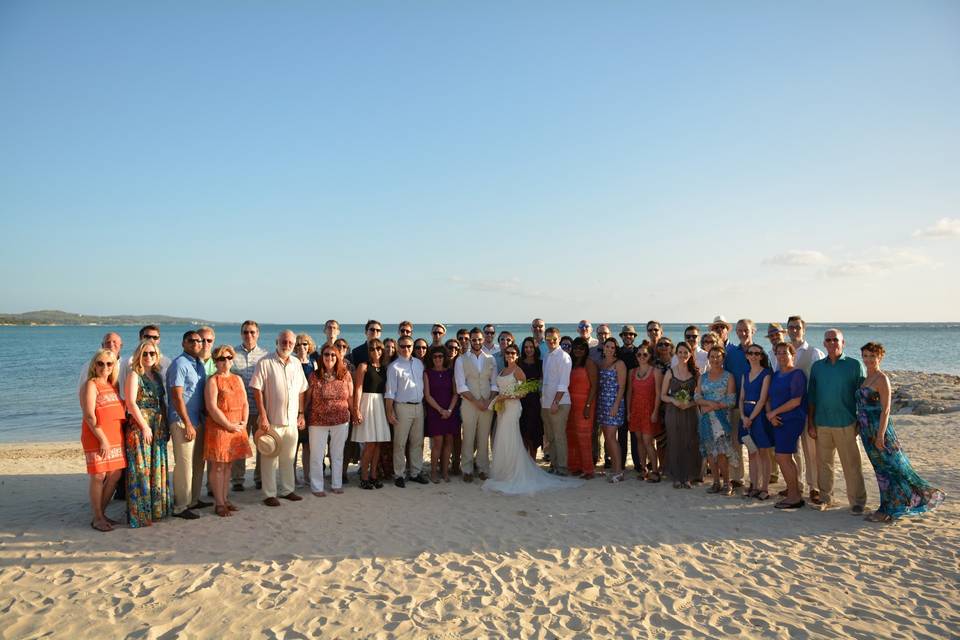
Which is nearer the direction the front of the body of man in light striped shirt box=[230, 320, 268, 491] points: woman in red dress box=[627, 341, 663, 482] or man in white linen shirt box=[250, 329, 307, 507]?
the man in white linen shirt

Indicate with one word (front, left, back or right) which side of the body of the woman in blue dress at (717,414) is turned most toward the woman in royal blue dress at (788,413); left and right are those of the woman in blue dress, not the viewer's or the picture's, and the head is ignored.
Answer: left

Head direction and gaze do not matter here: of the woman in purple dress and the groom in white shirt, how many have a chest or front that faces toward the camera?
2

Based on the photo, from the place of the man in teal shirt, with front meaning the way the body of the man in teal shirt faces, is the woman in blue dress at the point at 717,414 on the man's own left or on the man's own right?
on the man's own right

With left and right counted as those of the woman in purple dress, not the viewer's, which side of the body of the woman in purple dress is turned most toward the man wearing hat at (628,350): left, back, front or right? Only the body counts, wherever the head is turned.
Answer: left
